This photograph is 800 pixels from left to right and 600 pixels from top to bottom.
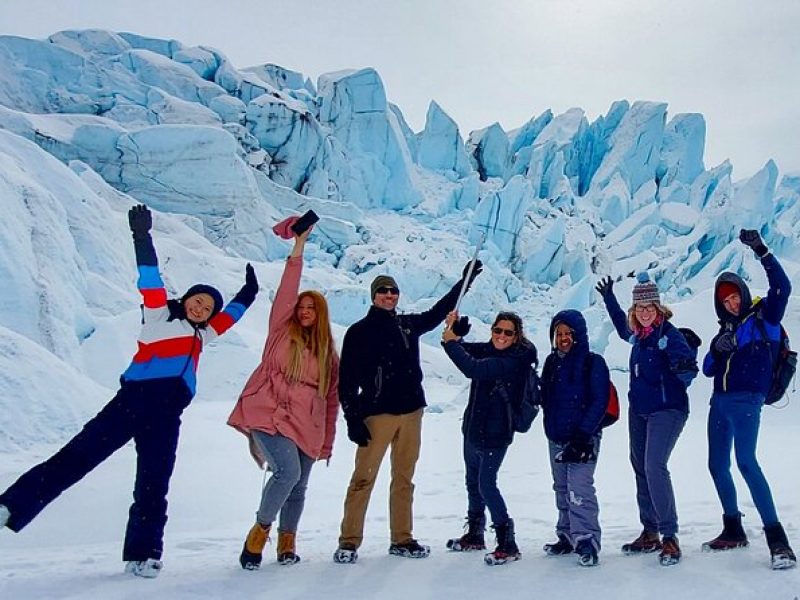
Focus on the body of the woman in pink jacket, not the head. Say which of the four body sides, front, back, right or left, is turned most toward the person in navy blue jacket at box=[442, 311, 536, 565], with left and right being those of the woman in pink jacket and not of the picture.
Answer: left

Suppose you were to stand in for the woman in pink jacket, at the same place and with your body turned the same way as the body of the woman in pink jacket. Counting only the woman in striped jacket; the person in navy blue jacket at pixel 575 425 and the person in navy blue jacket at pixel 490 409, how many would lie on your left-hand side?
2

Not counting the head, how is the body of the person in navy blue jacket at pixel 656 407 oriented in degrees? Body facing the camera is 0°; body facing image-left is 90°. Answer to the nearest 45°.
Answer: approximately 45°

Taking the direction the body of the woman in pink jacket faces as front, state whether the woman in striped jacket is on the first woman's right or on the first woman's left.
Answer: on the first woman's right

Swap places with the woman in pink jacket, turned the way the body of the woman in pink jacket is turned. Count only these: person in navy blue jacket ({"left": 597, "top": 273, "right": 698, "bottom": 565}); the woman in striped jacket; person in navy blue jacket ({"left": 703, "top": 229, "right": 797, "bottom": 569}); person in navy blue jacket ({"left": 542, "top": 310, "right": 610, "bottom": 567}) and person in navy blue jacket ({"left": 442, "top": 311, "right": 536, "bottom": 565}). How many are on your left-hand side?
4

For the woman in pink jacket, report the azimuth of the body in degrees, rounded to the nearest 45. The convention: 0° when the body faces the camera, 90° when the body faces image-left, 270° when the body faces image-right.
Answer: approximately 0°
